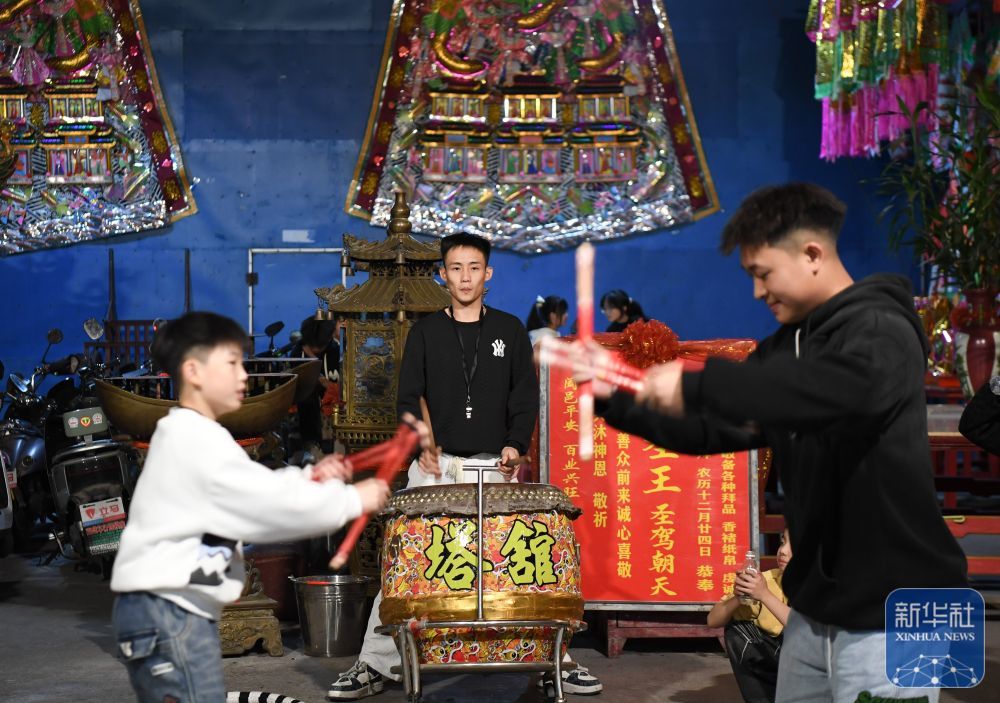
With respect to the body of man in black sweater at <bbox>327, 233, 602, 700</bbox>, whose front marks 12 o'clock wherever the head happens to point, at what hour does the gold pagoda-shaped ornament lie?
The gold pagoda-shaped ornament is roughly at 5 o'clock from the man in black sweater.

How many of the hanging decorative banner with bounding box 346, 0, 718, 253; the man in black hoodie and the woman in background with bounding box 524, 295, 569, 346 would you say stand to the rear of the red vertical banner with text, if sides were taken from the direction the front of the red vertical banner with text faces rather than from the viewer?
2

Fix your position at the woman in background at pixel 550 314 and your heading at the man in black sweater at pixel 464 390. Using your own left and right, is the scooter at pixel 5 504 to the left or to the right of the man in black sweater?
right

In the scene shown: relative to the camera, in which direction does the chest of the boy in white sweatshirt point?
to the viewer's right

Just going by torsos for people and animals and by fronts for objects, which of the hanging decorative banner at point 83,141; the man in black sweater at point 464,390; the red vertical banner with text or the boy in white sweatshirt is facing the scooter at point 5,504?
the hanging decorative banner

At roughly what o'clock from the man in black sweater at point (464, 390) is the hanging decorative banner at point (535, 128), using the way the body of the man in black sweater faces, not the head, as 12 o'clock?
The hanging decorative banner is roughly at 6 o'clock from the man in black sweater.

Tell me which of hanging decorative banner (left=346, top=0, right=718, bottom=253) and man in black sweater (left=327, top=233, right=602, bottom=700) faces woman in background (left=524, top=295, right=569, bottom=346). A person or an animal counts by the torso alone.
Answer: the hanging decorative banner

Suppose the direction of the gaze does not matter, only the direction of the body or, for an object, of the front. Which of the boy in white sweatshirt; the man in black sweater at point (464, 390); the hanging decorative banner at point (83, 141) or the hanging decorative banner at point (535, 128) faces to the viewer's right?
the boy in white sweatshirt

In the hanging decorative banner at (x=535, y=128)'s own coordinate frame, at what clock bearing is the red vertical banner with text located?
The red vertical banner with text is roughly at 12 o'clock from the hanging decorative banner.

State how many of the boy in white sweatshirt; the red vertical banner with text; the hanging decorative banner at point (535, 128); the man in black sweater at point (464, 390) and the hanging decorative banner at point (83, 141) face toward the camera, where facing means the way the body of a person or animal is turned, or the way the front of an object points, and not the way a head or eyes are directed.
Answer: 4
